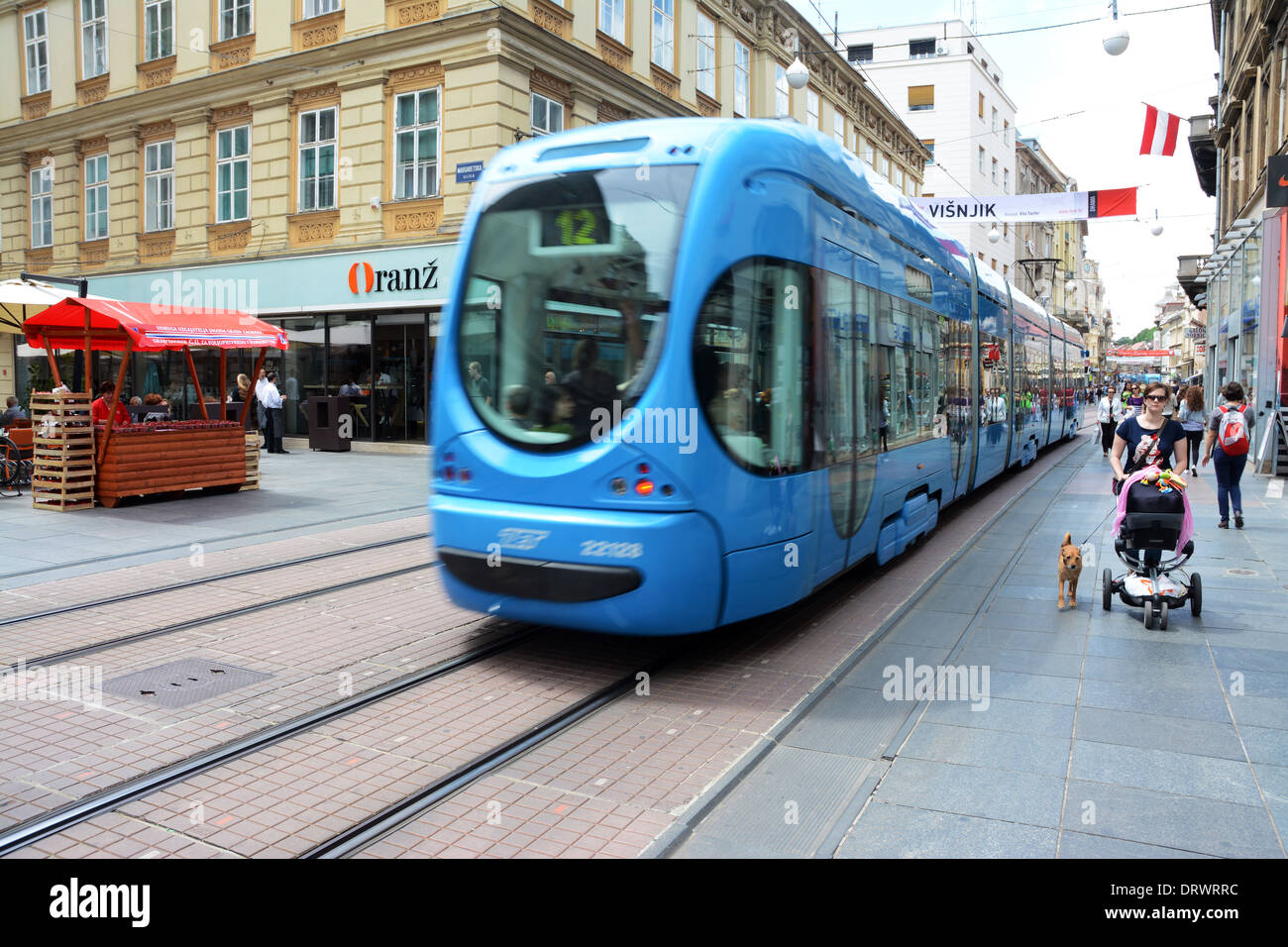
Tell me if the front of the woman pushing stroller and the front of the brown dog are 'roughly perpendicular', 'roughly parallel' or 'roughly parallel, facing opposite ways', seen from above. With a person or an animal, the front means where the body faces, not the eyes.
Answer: roughly parallel

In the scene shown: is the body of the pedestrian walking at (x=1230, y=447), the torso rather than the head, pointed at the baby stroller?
no

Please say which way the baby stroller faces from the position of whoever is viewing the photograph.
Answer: facing the viewer

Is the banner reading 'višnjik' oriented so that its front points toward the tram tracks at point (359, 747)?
yes

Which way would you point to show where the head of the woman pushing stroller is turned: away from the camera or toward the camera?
toward the camera

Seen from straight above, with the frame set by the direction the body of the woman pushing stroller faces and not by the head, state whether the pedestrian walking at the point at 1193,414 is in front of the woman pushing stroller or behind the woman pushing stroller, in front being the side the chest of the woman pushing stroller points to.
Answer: behind

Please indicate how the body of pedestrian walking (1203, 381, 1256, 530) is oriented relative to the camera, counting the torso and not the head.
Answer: away from the camera

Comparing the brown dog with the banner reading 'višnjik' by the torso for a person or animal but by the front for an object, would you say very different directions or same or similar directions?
same or similar directions

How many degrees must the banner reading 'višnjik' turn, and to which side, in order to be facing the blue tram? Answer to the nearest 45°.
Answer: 0° — it already faces it

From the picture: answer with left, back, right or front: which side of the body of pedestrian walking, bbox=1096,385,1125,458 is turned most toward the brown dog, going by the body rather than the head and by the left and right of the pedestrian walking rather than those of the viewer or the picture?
front

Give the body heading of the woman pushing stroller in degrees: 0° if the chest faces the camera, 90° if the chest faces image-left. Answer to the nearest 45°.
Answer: approximately 0°

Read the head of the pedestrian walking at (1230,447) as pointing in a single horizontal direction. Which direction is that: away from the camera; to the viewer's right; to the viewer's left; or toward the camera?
away from the camera

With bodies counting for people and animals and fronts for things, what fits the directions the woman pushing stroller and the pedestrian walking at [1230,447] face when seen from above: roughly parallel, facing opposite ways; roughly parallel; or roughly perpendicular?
roughly parallel, facing opposite ways

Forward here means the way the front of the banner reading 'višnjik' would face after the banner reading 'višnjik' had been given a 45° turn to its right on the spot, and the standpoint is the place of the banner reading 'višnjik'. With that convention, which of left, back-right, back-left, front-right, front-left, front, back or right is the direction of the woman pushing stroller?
front-left
